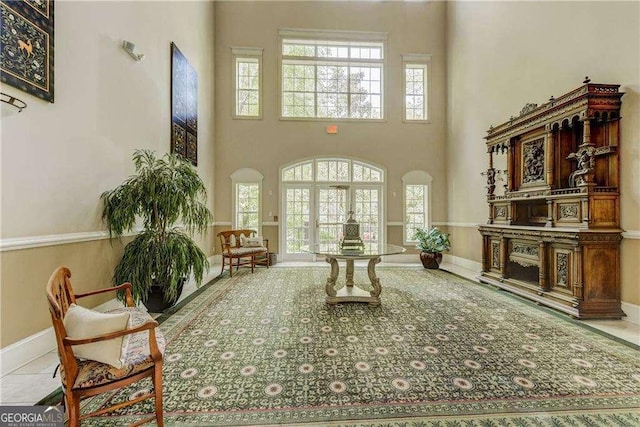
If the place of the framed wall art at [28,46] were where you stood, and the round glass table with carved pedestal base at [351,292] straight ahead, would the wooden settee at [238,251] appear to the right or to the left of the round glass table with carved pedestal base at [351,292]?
left

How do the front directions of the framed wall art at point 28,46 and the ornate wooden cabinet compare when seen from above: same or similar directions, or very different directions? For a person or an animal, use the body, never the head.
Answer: very different directions

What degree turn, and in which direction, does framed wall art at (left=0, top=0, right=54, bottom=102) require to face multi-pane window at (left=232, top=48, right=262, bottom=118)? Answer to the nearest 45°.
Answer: approximately 90° to its left

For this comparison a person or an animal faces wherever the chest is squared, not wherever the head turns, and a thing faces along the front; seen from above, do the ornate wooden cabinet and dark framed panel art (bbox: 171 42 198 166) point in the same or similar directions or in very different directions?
very different directions

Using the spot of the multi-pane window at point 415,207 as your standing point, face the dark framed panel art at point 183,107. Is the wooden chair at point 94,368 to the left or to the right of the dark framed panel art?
left

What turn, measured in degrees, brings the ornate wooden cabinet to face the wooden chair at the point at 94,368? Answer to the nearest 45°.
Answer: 0° — it already faces it

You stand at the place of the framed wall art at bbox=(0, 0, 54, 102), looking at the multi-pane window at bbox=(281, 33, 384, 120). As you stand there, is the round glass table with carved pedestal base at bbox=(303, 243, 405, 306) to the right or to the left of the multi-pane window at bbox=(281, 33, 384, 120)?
right
